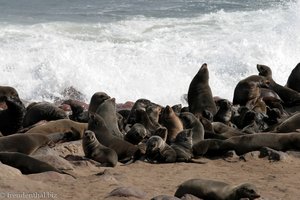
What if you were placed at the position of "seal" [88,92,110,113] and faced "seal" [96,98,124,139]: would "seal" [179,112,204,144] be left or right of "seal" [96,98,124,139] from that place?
left

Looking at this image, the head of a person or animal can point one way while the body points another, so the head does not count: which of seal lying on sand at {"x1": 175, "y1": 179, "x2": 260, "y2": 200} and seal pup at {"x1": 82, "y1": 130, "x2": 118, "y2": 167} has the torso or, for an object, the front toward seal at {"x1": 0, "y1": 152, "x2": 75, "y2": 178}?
the seal pup

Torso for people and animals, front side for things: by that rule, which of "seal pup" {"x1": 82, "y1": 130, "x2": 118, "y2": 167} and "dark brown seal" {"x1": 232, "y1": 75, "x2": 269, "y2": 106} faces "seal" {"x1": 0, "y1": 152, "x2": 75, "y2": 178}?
the seal pup

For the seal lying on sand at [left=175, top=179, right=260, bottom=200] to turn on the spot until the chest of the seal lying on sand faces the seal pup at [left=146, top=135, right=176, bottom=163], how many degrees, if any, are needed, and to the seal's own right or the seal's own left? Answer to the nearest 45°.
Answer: approximately 135° to the seal's own left

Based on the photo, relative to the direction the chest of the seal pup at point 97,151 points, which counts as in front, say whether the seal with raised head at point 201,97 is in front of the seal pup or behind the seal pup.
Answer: behind

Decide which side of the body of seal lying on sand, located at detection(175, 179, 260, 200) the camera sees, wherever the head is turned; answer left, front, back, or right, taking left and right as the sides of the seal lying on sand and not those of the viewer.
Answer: right

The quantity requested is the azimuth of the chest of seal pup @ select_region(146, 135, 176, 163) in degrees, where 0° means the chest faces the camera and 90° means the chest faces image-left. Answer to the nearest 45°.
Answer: approximately 45°

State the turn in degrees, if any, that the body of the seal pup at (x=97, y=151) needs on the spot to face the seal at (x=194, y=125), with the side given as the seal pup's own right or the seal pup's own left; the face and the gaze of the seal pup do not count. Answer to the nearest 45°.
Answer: approximately 180°
